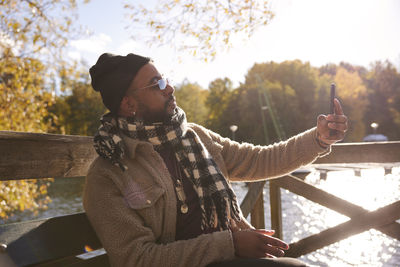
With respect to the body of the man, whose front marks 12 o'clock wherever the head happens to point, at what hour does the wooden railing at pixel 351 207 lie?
The wooden railing is roughly at 9 o'clock from the man.

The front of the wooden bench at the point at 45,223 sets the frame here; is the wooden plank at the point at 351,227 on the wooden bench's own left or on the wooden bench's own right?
on the wooden bench's own left

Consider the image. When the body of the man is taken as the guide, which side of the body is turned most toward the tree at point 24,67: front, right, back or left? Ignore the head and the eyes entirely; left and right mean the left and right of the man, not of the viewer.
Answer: back

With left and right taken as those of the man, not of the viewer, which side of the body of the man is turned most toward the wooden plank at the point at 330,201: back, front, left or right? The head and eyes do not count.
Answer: left

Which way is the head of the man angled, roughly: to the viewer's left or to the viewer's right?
to the viewer's right

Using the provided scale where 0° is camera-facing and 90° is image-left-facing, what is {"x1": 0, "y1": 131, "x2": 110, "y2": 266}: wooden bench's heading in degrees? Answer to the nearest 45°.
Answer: approximately 315°

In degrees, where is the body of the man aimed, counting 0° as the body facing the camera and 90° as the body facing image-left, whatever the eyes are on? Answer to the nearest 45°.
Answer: approximately 315°
